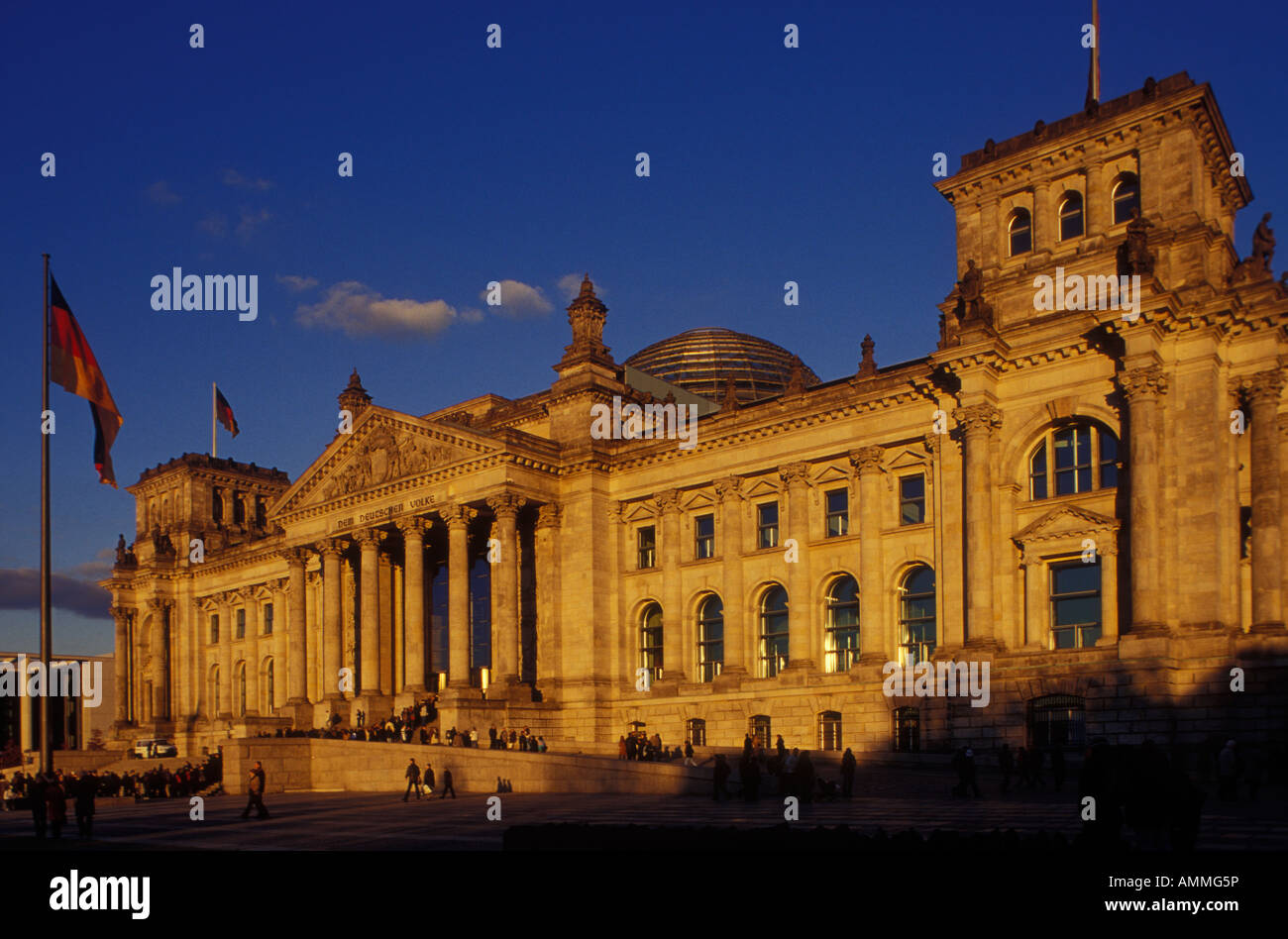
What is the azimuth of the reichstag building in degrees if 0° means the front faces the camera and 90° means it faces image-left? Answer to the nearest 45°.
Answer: approximately 45°

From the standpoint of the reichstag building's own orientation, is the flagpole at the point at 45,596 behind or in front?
in front

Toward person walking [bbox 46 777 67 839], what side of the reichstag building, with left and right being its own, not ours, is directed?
front

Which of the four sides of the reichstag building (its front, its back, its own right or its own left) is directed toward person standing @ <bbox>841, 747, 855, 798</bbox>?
front

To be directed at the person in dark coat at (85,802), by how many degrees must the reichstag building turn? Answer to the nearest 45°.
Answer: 0° — it already faces them
